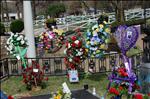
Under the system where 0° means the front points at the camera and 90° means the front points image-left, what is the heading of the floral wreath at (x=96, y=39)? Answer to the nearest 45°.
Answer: approximately 0°

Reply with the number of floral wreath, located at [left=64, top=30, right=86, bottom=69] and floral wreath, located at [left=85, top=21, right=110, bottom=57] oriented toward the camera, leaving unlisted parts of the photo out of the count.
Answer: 2

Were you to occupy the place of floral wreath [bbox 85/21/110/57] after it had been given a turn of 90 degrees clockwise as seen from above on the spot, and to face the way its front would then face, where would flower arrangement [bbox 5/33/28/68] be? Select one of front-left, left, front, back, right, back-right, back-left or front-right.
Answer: front

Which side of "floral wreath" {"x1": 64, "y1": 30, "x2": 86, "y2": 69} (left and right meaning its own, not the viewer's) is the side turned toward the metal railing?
back

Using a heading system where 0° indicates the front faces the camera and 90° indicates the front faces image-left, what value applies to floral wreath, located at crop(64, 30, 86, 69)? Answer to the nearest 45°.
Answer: approximately 0°

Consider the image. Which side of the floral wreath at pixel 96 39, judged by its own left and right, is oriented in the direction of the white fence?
back

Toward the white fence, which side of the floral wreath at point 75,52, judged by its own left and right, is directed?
back

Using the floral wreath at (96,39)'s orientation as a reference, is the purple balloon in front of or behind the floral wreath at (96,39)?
in front
